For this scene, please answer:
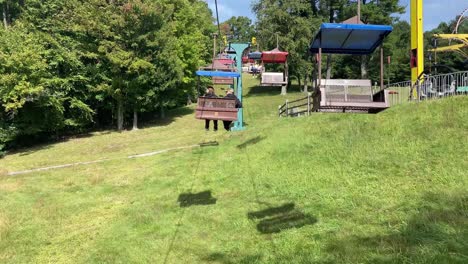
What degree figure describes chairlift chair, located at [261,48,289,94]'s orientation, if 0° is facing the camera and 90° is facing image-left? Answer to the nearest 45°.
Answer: approximately 0°

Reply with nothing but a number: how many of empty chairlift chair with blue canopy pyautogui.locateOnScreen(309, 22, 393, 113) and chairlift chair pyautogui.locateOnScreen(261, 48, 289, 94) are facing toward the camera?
2

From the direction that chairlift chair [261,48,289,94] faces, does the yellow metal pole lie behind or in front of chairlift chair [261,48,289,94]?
in front

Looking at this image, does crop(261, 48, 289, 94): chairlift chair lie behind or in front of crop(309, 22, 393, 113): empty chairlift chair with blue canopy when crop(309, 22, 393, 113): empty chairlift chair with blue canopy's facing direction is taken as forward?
behind

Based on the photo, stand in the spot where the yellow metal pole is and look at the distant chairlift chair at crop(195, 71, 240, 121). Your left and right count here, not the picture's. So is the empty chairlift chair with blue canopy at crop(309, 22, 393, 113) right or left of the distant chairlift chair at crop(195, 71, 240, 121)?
left

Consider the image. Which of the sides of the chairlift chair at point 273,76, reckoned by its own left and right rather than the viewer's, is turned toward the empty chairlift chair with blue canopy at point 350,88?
front
